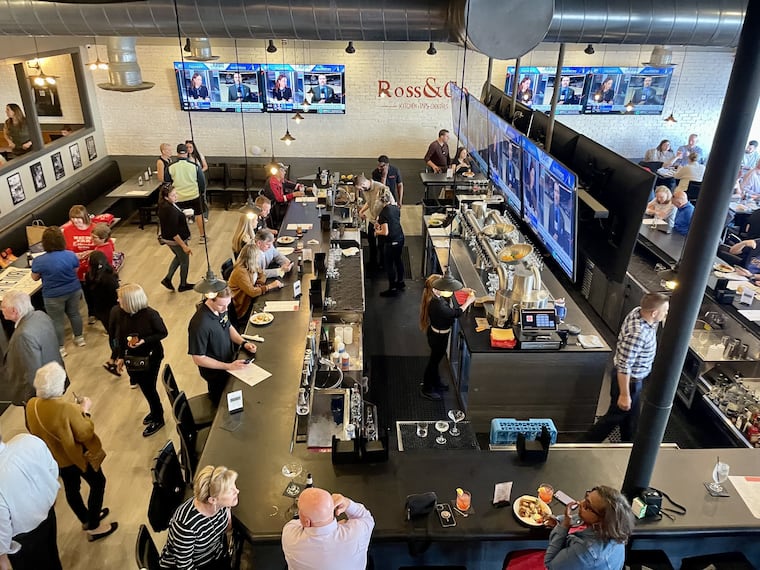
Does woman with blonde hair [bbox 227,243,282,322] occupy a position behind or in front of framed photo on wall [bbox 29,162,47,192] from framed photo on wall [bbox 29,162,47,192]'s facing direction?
in front

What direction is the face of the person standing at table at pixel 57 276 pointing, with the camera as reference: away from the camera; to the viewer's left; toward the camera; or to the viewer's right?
away from the camera

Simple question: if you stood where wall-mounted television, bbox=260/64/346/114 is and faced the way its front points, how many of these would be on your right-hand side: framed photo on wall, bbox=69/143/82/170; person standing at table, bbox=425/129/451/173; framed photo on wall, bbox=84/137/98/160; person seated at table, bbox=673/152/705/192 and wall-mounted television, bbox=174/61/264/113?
3

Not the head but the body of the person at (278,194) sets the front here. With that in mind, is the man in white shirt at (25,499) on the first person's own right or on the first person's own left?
on the first person's own right

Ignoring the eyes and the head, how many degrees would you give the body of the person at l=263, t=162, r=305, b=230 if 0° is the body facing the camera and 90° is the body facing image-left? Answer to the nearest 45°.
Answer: approximately 270°

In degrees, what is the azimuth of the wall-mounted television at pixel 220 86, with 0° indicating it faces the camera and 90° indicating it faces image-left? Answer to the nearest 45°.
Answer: approximately 0°

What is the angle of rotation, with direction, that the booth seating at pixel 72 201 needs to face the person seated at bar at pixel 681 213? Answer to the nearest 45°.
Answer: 0° — it already faces them

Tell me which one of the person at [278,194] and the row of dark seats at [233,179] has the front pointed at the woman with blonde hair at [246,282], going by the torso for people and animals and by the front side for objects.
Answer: the row of dark seats

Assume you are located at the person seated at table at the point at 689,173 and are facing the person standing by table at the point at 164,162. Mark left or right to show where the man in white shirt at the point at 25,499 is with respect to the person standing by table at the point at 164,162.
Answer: left

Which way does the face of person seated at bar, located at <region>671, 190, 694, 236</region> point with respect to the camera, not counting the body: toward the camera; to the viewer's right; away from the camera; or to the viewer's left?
to the viewer's left

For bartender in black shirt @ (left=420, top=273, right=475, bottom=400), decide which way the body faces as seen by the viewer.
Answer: to the viewer's right

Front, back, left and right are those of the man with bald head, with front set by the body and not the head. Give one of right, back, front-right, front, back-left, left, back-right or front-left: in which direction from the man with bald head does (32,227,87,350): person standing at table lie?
front-left

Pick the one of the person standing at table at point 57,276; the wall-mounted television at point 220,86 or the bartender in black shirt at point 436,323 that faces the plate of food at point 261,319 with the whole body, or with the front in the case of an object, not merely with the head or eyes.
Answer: the wall-mounted television
